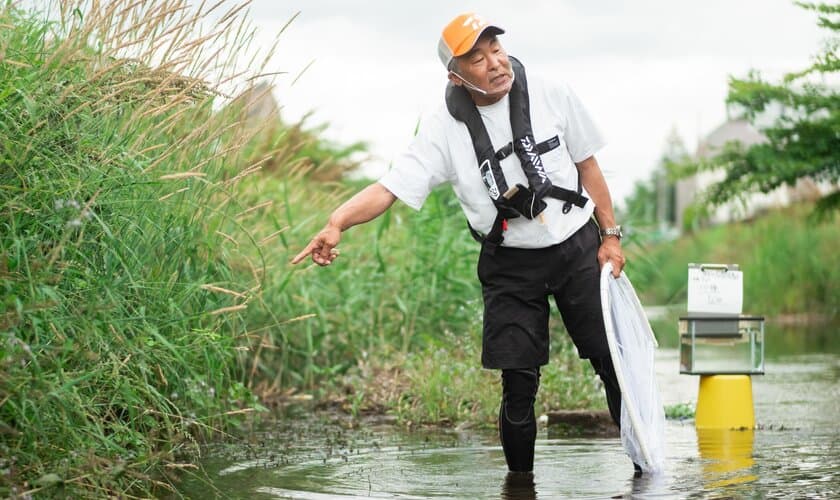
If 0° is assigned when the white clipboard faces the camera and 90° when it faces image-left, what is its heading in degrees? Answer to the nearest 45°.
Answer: approximately 0°

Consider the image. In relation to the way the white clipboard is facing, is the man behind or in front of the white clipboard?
in front
